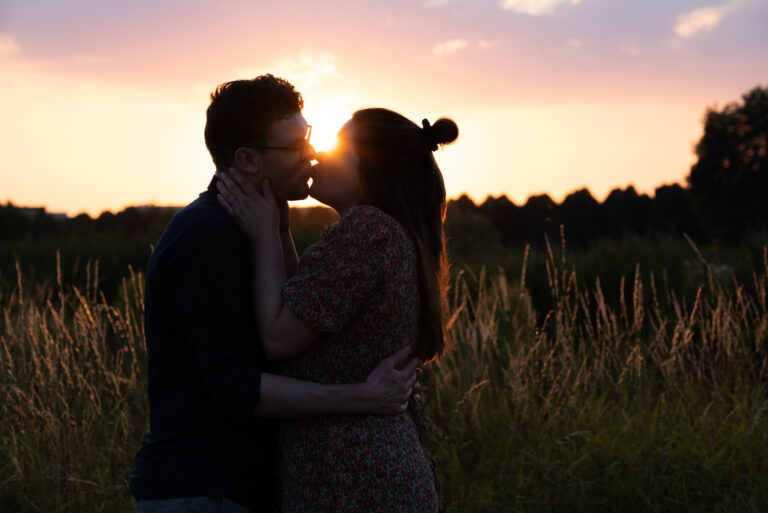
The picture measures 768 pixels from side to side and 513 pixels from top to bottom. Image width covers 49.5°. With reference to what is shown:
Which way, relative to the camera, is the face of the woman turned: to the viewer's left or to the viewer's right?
to the viewer's left

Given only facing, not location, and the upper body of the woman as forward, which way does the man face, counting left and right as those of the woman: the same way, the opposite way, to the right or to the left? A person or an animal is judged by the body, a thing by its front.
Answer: the opposite way

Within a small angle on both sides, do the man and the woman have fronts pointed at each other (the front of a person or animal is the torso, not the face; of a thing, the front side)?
yes

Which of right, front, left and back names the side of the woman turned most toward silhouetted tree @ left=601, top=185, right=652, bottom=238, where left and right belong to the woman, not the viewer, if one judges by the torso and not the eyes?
right

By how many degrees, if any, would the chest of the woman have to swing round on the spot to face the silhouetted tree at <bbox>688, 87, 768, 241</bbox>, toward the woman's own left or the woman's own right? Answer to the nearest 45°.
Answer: approximately 135° to the woman's own right

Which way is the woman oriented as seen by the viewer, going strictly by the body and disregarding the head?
to the viewer's left

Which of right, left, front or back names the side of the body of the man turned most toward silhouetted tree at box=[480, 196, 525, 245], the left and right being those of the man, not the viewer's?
left

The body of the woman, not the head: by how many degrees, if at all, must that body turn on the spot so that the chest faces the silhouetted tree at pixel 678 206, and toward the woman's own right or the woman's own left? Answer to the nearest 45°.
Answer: approximately 135° to the woman's own right

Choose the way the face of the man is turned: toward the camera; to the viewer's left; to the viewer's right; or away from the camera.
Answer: to the viewer's right

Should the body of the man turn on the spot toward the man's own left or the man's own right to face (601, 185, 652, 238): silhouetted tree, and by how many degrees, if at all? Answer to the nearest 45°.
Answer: approximately 45° to the man's own left

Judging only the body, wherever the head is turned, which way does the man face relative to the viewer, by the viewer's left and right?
facing to the right of the viewer

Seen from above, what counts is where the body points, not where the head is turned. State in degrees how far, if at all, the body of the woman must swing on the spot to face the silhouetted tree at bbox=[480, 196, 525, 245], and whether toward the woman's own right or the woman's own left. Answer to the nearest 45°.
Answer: approximately 90° to the woman's own right
